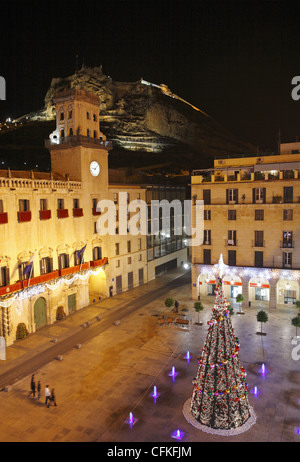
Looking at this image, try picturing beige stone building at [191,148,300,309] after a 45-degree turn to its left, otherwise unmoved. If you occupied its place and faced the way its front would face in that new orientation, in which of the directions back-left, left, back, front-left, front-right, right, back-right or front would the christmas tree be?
front-right

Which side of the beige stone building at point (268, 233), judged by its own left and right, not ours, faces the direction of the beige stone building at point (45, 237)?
right

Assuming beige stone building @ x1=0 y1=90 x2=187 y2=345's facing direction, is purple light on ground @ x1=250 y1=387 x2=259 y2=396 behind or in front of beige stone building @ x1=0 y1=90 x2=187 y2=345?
in front

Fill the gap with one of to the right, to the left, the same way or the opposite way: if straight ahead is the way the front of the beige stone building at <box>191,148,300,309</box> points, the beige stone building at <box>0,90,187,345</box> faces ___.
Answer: to the left

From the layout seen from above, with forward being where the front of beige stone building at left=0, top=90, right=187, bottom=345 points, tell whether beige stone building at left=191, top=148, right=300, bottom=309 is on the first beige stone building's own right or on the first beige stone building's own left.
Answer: on the first beige stone building's own left

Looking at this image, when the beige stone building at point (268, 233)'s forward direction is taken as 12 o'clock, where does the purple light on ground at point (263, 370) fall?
The purple light on ground is roughly at 12 o'clock from the beige stone building.

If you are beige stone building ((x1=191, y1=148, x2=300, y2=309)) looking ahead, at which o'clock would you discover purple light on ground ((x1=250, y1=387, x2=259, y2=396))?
The purple light on ground is roughly at 12 o'clock from the beige stone building.

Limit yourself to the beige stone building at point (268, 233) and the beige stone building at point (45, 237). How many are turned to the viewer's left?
0

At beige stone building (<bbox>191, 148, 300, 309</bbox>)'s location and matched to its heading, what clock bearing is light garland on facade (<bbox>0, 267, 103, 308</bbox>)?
The light garland on facade is roughly at 2 o'clock from the beige stone building.

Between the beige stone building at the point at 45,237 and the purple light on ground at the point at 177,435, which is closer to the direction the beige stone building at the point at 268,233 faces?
the purple light on ground

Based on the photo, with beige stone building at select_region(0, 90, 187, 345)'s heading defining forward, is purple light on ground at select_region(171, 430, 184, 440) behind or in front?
in front

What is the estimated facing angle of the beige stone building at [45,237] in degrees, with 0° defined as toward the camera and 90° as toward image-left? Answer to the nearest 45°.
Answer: approximately 315°

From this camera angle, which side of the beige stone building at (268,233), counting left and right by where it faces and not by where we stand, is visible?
front

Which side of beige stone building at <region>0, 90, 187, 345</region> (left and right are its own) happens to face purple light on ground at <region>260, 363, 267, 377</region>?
front
